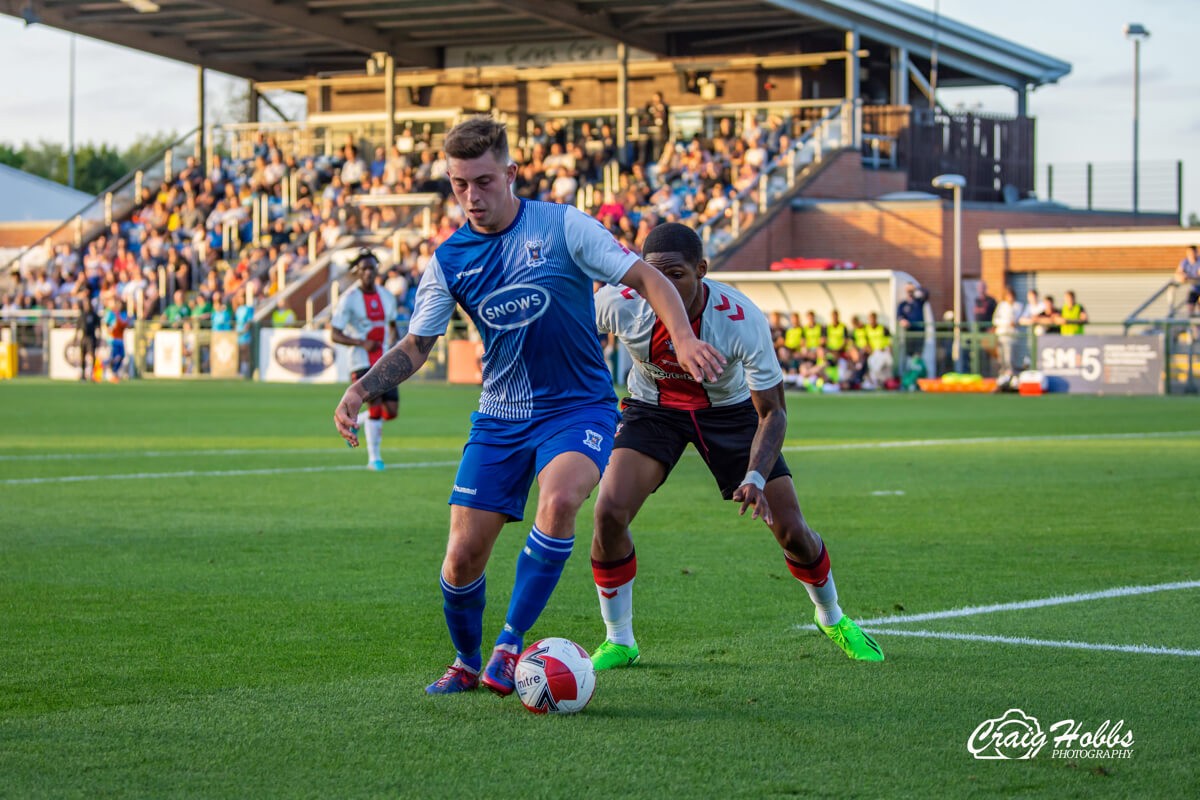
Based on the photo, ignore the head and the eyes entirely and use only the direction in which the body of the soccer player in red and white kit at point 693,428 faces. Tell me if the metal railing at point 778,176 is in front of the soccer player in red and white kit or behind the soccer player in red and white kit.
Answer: behind

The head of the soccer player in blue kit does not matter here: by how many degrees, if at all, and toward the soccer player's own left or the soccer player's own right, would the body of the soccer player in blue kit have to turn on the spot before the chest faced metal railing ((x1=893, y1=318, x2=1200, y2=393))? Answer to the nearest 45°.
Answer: approximately 180°

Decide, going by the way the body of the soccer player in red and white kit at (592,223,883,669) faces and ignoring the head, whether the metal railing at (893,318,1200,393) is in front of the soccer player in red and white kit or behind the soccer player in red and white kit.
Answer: behind

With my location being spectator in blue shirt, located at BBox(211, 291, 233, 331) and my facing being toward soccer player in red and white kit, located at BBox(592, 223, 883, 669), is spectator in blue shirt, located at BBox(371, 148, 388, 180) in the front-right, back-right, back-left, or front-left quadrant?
back-left

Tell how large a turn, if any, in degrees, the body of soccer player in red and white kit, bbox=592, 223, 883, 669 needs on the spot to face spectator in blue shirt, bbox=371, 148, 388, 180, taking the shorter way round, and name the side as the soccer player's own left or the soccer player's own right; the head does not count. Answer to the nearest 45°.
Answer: approximately 180°

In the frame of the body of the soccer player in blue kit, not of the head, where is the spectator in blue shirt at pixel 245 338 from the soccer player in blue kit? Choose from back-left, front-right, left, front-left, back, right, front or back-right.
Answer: back

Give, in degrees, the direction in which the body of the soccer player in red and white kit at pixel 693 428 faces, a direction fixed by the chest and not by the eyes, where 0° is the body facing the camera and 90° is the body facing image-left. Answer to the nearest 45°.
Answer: approximately 0°

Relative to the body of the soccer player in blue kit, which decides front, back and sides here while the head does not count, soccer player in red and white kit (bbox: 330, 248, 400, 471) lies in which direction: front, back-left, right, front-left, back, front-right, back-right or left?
back

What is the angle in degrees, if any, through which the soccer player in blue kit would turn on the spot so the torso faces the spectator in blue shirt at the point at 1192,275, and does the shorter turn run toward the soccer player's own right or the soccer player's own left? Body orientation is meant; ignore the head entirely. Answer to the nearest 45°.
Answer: approximately 135° to the soccer player's own left

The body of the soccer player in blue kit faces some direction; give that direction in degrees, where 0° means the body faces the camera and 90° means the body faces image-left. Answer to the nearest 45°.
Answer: approximately 0°
